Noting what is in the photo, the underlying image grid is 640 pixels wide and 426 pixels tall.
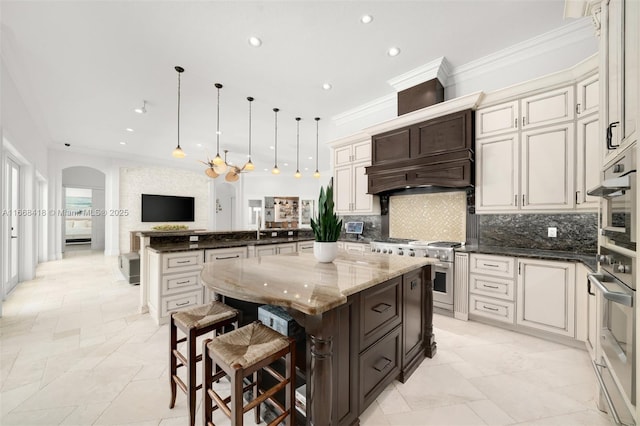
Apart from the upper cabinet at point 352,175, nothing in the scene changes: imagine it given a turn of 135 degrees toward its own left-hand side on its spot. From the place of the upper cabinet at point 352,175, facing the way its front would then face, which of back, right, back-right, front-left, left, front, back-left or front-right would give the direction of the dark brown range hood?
front-right

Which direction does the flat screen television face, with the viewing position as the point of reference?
facing the viewer and to the right of the viewer

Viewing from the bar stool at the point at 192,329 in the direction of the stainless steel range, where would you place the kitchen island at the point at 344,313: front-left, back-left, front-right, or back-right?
front-right

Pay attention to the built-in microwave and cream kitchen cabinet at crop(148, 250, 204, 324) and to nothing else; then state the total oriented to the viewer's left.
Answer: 1

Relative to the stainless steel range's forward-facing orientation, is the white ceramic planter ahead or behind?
ahead

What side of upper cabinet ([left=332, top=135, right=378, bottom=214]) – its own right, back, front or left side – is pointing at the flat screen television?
right

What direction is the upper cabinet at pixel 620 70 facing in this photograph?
to the viewer's left

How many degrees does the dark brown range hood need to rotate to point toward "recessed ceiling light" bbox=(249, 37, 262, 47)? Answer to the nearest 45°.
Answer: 0° — it already faces it

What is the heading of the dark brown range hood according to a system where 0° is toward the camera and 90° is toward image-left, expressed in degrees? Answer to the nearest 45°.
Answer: approximately 45°

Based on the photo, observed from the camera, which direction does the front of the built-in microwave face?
facing to the left of the viewer

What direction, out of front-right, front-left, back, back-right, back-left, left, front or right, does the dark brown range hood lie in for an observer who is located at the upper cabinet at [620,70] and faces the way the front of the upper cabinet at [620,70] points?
front-right

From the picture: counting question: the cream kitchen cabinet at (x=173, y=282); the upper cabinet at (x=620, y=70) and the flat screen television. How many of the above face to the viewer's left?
1

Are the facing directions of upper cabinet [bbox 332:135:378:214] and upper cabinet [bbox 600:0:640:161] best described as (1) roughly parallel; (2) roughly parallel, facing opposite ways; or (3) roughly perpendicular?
roughly perpendicular

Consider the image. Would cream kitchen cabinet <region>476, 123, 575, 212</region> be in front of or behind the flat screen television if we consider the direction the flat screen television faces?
in front

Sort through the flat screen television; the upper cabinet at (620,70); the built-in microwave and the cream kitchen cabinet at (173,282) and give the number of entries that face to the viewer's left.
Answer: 2

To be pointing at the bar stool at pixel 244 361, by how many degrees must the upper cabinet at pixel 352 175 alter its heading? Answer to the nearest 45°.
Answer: approximately 45° to its left
